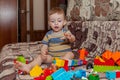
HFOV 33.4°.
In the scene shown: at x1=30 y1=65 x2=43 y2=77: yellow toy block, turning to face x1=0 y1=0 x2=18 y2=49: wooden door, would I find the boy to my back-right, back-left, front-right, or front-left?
front-right

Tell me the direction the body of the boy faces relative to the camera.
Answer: toward the camera

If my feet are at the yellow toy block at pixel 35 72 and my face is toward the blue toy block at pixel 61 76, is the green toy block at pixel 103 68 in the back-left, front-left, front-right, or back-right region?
front-left

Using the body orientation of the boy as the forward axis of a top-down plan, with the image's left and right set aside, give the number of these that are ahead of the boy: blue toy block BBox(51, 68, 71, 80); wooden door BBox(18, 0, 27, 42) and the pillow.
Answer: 1

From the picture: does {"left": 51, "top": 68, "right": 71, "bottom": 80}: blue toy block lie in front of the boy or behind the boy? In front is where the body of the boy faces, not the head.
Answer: in front

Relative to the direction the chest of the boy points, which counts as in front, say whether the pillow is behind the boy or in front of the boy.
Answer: behind

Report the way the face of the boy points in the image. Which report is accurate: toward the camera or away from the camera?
toward the camera

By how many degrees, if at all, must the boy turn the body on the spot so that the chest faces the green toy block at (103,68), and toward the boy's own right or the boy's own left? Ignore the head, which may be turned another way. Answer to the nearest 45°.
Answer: approximately 45° to the boy's own left

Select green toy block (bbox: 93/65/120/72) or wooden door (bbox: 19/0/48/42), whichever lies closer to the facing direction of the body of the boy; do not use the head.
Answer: the green toy block

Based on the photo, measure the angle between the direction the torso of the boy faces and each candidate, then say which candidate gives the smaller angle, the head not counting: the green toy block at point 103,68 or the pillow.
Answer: the green toy block
